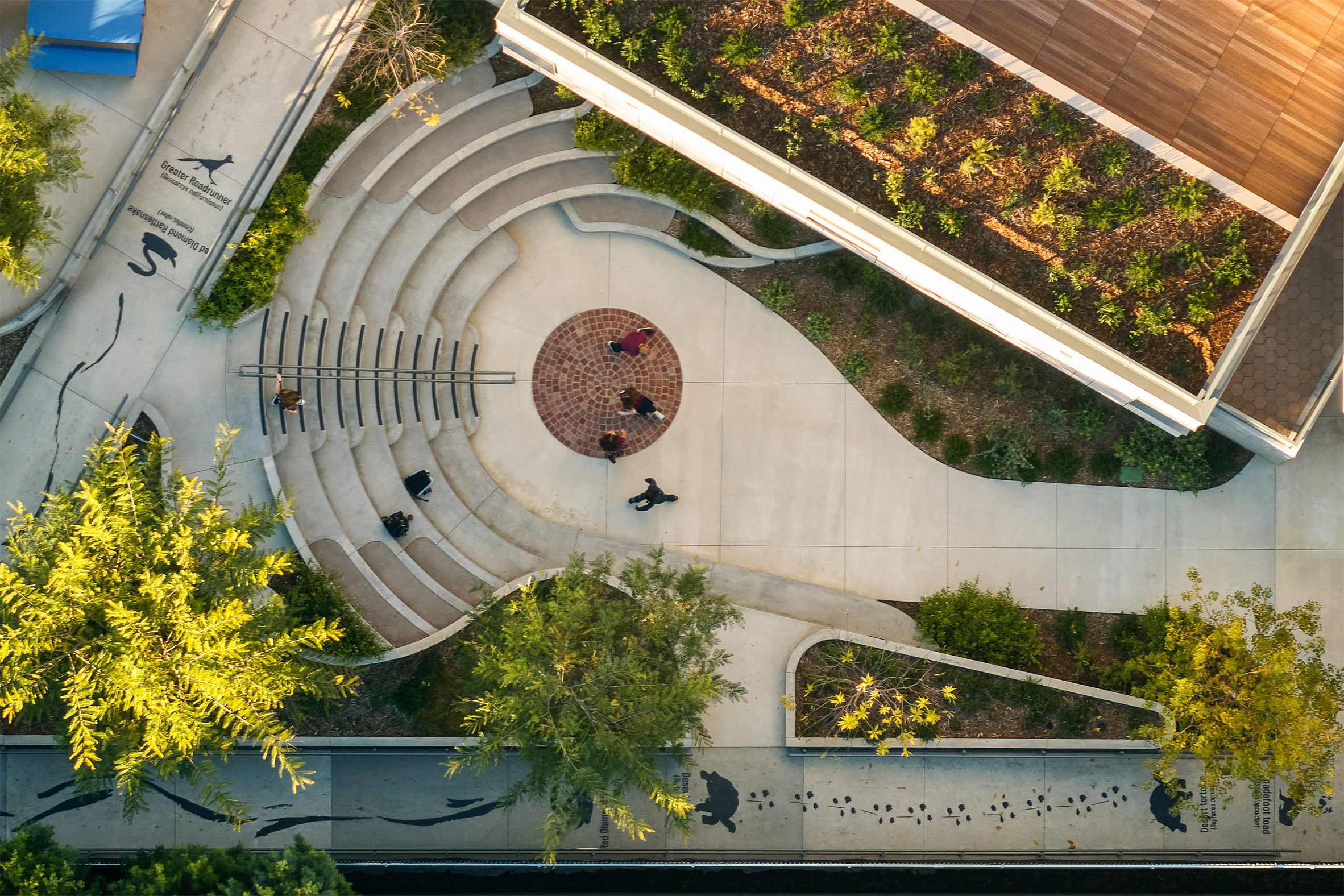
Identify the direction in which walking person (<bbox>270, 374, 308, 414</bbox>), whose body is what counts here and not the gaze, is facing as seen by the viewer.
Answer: to the viewer's left

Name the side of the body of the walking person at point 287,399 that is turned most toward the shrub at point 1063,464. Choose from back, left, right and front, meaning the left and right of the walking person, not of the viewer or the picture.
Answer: back
